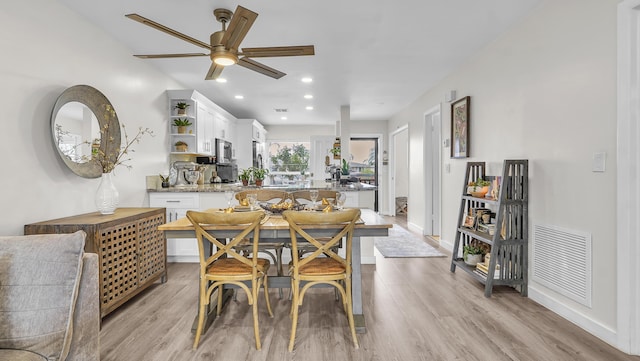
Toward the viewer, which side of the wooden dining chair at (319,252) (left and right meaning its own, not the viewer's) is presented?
back

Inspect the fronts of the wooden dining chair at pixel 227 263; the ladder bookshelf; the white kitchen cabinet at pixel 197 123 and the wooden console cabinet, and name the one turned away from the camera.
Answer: the wooden dining chair

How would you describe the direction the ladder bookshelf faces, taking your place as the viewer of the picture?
facing the viewer and to the left of the viewer

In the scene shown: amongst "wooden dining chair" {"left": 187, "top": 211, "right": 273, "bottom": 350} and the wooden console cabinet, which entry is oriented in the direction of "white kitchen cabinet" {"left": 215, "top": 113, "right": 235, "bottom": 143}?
the wooden dining chair

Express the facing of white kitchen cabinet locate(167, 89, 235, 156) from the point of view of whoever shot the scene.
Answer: facing to the right of the viewer

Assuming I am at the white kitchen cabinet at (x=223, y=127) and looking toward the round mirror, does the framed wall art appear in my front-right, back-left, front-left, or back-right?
front-left

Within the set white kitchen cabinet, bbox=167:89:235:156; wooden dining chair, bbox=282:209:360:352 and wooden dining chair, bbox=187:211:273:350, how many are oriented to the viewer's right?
1

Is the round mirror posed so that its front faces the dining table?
yes

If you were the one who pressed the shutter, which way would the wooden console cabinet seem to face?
facing the viewer and to the right of the viewer

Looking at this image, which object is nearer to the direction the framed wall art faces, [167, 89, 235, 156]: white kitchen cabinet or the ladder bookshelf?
the white kitchen cabinet

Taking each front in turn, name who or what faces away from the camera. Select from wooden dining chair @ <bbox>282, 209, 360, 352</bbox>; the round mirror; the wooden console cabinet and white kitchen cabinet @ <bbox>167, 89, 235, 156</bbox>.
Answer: the wooden dining chair

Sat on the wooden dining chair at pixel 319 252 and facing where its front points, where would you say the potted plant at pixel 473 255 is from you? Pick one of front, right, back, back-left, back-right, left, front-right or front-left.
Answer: front-right

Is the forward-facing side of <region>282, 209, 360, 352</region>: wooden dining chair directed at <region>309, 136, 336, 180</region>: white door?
yes

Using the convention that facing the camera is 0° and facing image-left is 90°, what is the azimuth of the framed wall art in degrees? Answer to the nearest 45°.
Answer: approximately 45°

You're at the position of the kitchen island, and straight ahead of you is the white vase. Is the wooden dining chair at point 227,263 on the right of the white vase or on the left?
left

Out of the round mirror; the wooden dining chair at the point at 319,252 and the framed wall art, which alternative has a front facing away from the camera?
the wooden dining chair

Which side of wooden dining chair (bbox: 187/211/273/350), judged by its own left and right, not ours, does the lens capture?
back
